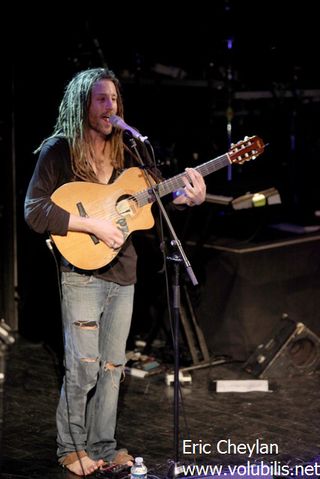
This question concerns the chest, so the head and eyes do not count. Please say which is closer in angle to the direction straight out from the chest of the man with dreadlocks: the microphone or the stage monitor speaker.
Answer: the microphone

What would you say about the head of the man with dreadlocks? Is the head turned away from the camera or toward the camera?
toward the camera

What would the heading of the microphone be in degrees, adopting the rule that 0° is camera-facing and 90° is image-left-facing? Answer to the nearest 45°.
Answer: approximately 90°

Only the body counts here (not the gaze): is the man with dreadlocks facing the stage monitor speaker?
no

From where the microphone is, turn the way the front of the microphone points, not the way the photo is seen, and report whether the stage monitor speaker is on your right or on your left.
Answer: on your right

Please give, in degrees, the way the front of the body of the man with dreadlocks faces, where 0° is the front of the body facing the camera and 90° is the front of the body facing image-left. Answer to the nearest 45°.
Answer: approximately 315°

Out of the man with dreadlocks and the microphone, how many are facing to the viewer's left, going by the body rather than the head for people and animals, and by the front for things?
1
